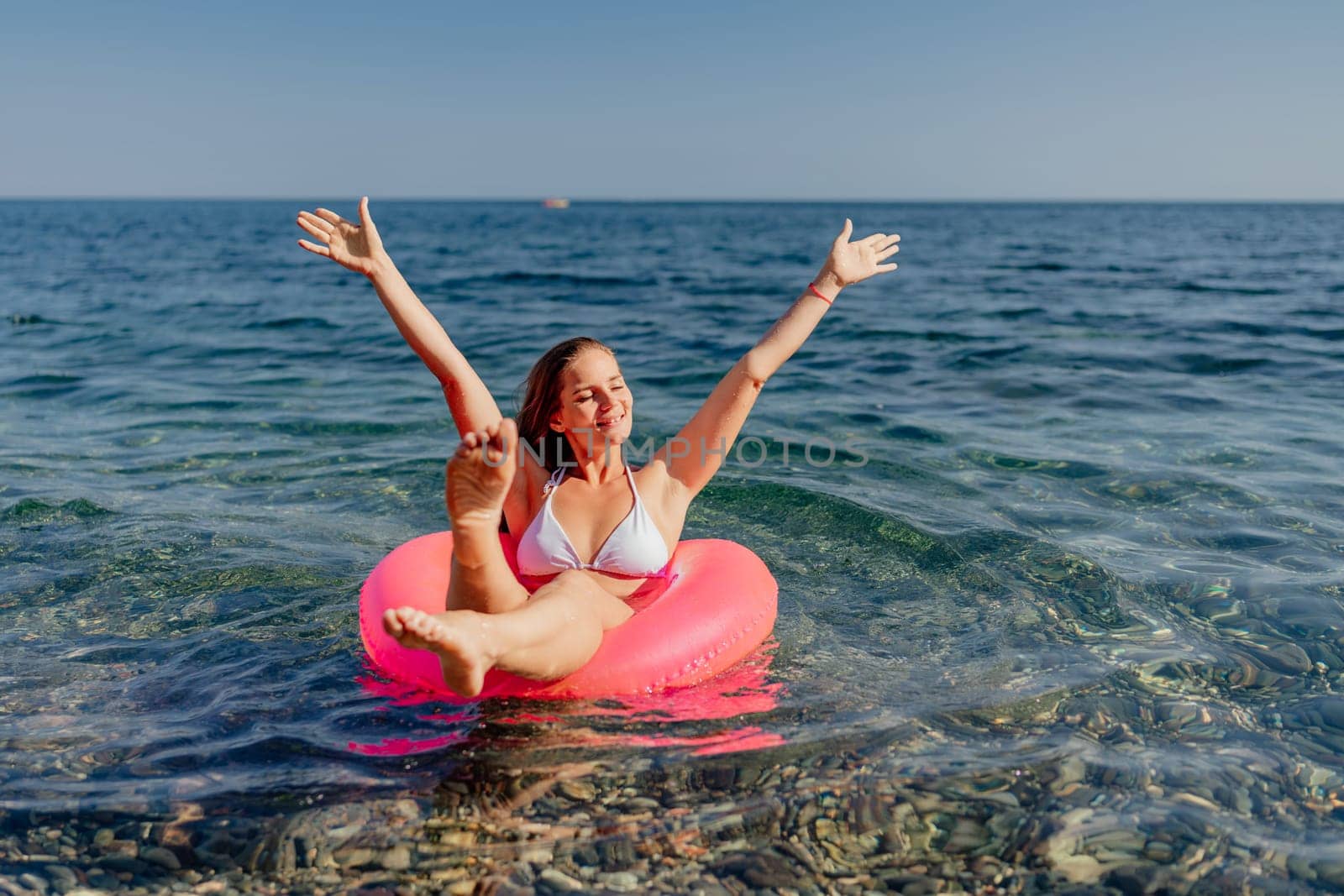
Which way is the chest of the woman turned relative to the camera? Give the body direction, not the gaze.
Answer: toward the camera
